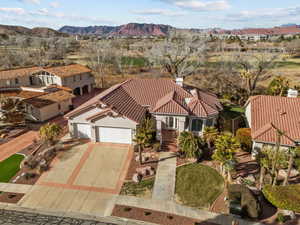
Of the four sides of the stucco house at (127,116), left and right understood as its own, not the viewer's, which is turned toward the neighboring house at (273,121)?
left

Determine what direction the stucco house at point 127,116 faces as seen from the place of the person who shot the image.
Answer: facing the viewer

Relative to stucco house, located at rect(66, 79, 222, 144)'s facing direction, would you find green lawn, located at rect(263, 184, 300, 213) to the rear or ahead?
ahead

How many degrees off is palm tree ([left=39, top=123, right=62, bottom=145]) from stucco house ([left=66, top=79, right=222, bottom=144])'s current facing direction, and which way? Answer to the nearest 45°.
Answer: approximately 90° to its right

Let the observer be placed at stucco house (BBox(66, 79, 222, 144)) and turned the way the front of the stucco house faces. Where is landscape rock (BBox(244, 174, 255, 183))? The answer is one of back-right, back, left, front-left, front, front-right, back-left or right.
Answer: front-left

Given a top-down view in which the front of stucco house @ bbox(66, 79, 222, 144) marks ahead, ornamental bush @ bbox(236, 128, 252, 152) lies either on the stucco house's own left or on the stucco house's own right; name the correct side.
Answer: on the stucco house's own left

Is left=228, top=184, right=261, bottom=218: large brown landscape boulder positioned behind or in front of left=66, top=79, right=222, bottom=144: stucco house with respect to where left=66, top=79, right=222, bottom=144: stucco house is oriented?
in front

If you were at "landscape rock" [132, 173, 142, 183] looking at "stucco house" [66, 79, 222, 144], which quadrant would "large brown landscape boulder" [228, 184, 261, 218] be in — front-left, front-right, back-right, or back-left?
back-right

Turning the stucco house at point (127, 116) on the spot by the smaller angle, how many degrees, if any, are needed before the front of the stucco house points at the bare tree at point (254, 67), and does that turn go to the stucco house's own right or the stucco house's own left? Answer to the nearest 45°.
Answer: approximately 135° to the stucco house's own left

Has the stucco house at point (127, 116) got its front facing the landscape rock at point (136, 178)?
yes

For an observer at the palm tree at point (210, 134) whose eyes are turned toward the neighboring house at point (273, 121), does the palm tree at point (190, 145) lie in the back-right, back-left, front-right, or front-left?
back-right

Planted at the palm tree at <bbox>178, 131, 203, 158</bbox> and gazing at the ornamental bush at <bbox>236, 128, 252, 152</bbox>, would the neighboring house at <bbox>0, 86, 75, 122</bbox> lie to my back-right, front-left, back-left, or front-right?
back-left
